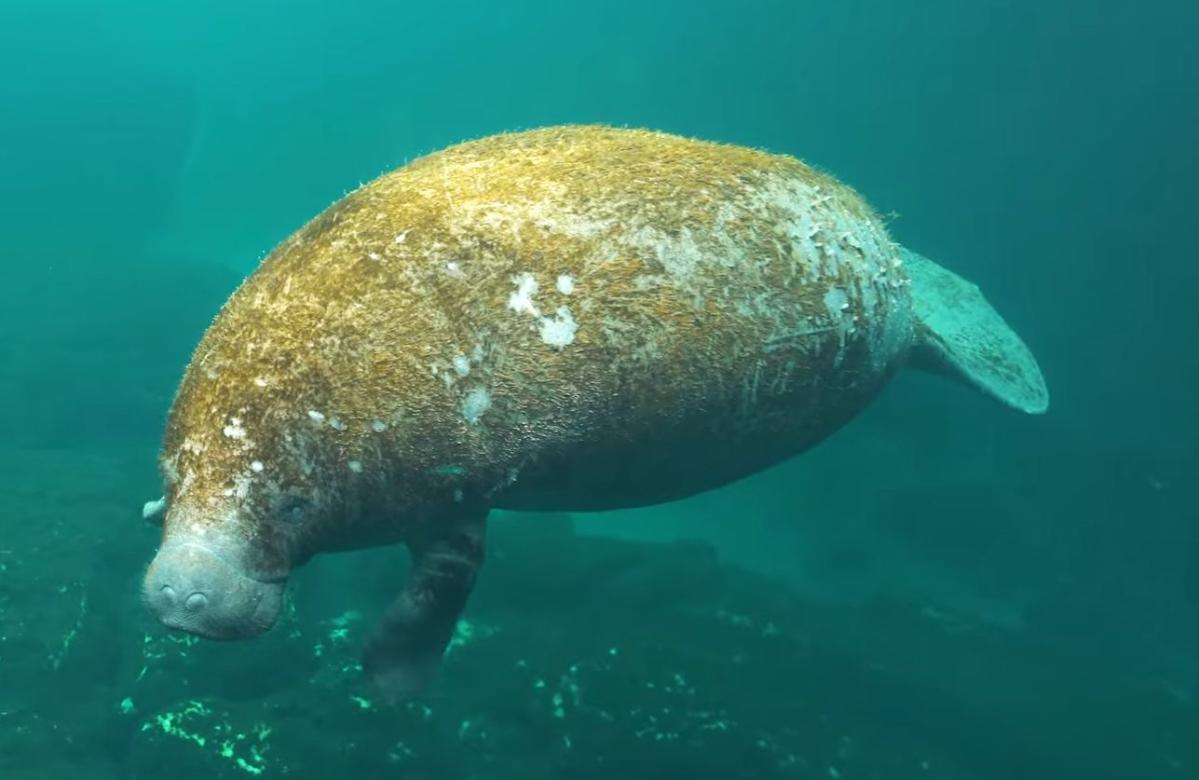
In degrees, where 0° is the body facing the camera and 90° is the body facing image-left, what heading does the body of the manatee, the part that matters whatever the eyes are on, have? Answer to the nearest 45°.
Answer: approximately 45°
